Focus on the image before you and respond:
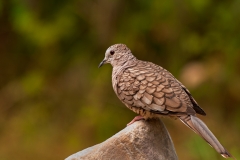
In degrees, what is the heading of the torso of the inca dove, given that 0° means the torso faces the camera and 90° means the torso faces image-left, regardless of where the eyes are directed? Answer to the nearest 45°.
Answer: approximately 90°
